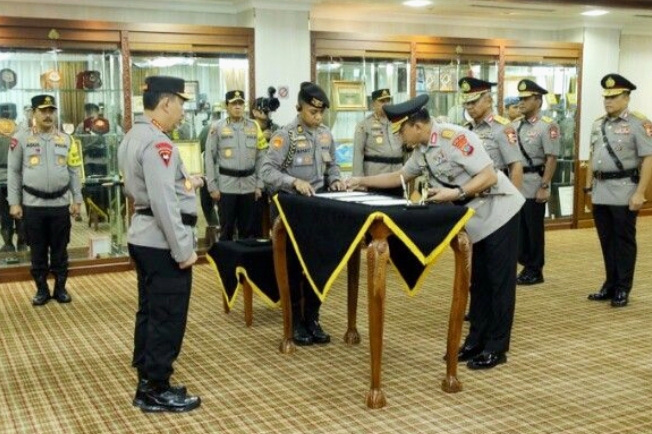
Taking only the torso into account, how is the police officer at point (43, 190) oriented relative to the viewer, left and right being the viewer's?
facing the viewer

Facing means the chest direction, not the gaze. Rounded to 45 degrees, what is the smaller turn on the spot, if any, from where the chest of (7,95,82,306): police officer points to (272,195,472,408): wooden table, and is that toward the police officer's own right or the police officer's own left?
approximately 45° to the police officer's own left

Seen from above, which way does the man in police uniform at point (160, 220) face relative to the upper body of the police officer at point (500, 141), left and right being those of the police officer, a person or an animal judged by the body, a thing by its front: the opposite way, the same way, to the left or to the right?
the opposite way

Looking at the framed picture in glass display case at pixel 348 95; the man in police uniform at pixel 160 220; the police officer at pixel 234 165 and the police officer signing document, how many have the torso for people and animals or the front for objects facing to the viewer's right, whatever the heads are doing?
1

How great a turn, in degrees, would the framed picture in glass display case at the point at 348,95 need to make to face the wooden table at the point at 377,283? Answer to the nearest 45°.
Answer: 0° — it already faces it

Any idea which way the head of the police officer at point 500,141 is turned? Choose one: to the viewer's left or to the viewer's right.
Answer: to the viewer's left

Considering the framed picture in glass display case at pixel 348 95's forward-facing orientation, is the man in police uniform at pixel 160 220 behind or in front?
in front

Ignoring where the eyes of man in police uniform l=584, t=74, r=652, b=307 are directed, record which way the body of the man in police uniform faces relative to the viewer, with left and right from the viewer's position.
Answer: facing the viewer and to the left of the viewer

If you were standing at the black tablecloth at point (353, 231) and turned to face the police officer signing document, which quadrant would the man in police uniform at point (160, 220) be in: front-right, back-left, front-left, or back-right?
back-left

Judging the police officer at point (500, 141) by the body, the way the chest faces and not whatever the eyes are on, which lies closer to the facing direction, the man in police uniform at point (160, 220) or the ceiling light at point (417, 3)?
the man in police uniform

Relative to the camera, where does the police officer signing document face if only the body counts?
to the viewer's left

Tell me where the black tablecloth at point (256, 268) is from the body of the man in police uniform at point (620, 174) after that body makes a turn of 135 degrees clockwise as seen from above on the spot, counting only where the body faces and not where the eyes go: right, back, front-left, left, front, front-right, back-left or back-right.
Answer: back-left

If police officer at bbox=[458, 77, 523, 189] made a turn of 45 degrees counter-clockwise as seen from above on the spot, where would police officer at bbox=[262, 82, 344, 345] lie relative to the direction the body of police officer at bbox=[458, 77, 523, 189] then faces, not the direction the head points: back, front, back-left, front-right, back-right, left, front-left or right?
front-right

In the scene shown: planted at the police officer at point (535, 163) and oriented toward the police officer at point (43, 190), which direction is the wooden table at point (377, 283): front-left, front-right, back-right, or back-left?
front-left

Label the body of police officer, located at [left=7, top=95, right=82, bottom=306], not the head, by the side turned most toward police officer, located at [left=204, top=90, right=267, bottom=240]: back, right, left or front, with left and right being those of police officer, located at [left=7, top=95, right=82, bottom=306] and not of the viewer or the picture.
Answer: left

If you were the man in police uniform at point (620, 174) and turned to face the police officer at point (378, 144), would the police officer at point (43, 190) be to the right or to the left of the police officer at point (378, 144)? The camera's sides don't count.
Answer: left

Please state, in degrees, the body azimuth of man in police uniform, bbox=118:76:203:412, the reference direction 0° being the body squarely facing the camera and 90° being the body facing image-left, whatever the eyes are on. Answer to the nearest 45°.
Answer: approximately 270°

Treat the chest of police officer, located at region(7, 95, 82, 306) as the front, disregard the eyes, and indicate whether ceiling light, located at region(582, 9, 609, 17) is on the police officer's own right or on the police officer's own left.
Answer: on the police officer's own left

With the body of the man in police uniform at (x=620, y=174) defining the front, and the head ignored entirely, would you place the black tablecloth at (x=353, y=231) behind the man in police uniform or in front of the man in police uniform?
in front

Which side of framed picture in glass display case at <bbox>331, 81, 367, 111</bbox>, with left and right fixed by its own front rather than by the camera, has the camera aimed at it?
front

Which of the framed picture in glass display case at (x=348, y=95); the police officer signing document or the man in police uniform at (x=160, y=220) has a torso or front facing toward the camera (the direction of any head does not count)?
the framed picture in glass display case

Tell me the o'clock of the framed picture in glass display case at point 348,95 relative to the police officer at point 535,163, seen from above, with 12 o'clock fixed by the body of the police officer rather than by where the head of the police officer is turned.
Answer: The framed picture in glass display case is roughly at 3 o'clock from the police officer.
